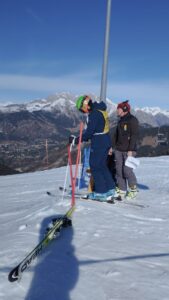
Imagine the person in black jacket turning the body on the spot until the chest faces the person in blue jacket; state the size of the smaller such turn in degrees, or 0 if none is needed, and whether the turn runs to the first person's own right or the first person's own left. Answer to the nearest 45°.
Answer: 0° — they already face them

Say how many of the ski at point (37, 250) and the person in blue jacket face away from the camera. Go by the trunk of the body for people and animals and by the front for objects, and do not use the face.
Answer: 0

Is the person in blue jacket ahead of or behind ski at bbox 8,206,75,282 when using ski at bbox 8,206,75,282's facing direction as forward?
behind

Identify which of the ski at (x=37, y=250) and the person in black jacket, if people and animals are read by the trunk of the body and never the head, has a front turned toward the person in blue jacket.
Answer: the person in black jacket

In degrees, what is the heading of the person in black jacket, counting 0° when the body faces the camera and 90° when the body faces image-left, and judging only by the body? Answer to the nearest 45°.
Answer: approximately 45°

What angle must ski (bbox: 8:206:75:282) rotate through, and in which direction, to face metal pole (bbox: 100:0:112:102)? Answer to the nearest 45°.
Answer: approximately 135° to its right
